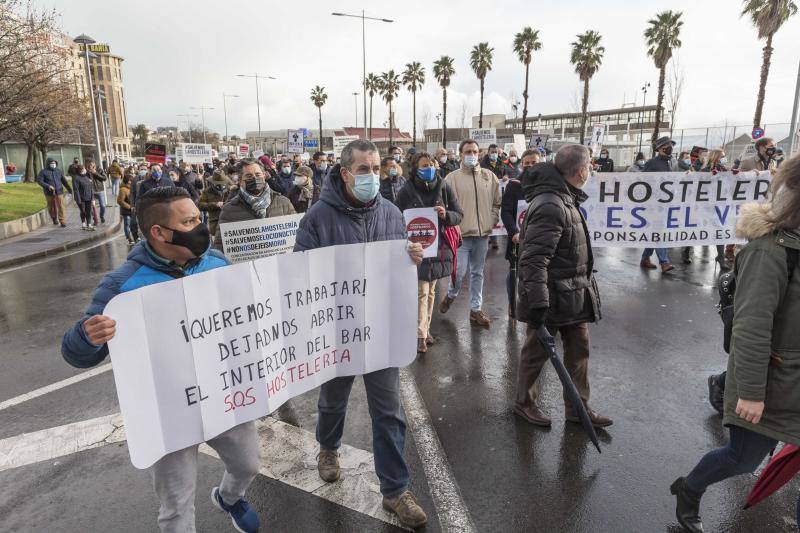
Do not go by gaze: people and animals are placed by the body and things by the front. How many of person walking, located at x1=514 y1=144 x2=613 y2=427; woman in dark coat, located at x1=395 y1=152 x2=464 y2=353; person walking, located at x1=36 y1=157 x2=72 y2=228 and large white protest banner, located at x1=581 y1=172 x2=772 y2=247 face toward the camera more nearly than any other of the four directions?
3

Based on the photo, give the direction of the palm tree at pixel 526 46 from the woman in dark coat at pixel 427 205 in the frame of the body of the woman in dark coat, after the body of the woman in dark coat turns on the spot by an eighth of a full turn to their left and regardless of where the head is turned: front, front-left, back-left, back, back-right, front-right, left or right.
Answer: back-left

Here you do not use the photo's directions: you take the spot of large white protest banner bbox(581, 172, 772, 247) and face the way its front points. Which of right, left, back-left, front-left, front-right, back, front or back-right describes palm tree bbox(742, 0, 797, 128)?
back

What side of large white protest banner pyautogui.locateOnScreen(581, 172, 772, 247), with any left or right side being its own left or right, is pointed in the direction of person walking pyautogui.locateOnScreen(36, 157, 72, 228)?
right
